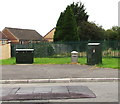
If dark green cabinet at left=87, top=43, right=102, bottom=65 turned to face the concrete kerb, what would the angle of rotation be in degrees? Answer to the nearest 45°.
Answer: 0° — it already faces it

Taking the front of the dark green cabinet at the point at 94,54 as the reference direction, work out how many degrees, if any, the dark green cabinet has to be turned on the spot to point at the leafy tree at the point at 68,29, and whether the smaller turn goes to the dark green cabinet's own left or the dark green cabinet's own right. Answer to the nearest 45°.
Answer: approximately 180°

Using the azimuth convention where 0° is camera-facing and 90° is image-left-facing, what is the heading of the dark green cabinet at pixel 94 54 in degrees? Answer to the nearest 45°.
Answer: approximately 0°
